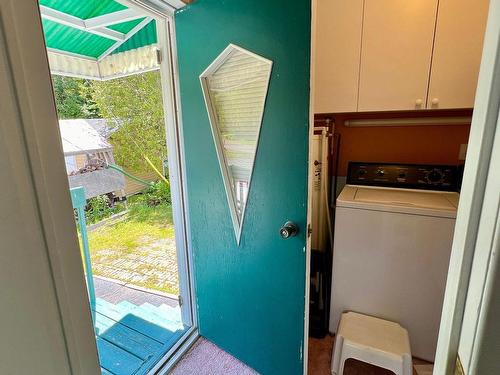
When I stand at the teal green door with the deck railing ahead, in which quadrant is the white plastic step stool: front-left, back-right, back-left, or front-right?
back-right

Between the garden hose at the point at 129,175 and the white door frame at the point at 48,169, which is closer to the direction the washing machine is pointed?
the white door frame

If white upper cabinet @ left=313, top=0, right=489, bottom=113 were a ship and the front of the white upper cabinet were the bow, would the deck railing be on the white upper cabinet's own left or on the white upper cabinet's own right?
on the white upper cabinet's own right

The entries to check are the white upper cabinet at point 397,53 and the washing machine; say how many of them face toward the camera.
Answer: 2

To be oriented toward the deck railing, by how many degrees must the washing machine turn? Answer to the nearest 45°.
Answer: approximately 90° to its right

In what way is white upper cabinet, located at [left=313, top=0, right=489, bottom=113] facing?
toward the camera

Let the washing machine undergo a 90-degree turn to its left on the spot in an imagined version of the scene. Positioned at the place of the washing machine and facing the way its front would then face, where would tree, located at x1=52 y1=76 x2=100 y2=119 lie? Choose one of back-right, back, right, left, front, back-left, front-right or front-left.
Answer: back

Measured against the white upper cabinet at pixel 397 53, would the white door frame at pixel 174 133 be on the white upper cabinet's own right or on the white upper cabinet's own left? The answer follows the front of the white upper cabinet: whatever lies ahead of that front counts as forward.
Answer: on the white upper cabinet's own right

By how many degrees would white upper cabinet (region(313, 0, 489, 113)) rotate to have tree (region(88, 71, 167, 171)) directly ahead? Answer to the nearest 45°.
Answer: approximately 90° to its right

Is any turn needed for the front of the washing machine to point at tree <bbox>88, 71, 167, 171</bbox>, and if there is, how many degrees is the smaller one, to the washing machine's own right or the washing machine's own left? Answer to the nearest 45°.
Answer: approximately 90° to the washing machine's own right

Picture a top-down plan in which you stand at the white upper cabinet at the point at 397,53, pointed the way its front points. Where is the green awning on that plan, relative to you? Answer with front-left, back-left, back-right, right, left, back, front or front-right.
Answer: right

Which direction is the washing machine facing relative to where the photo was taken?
toward the camera
